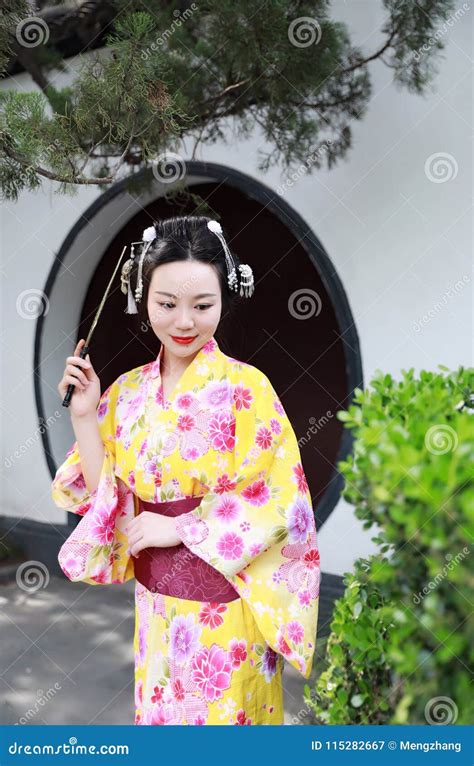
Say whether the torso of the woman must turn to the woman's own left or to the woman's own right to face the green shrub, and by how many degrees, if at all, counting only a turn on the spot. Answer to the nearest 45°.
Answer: approximately 90° to the woman's own left

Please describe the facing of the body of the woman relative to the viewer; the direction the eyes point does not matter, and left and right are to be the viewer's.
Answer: facing the viewer and to the left of the viewer
